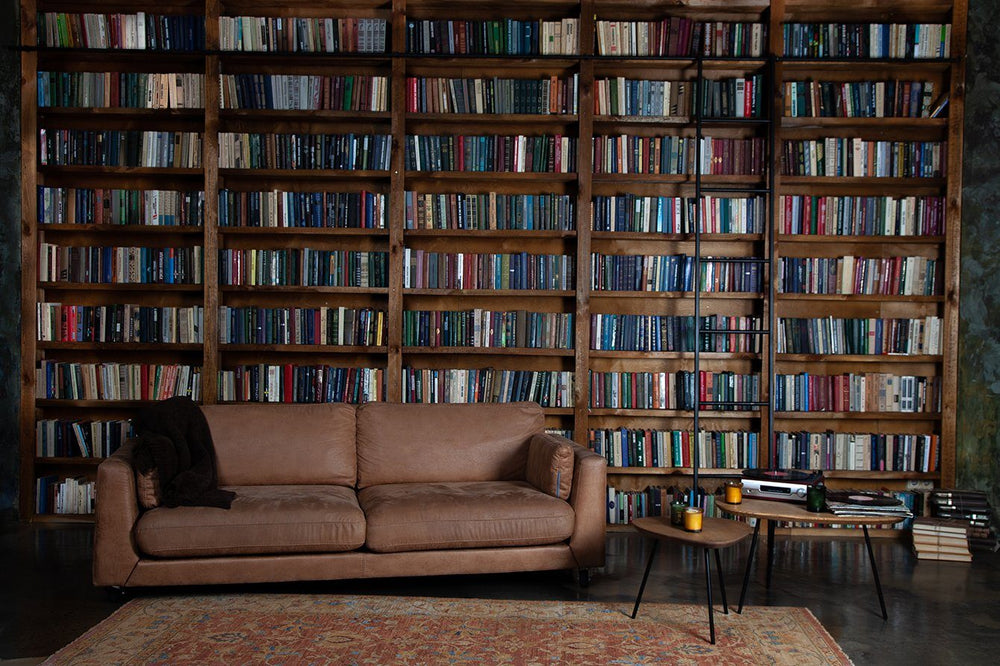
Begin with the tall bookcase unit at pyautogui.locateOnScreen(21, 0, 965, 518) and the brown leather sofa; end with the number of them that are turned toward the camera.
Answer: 2

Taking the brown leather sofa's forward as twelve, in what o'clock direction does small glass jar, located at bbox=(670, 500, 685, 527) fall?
The small glass jar is roughly at 10 o'clock from the brown leather sofa.

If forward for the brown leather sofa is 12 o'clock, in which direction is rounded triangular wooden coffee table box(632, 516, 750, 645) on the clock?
The rounded triangular wooden coffee table is roughly at 10 o'clock from the brown leather sofa.

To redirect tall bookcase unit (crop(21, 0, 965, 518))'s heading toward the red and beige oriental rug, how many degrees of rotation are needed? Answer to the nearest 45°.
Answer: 0° — it already faces it

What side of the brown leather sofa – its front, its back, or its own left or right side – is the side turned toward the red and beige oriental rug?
front

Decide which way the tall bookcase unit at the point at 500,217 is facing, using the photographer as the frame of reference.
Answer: facing the viewer

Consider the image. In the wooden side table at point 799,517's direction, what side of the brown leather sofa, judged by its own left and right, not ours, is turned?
left

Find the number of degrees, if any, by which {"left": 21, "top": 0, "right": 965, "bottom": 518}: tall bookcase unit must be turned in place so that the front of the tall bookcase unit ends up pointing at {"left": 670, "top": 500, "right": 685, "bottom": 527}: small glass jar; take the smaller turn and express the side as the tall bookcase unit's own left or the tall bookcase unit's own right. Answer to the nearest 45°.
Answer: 0° — it already faces it

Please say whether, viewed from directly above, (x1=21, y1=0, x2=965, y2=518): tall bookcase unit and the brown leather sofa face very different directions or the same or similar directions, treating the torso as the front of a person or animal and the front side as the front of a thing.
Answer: same or similar directions
